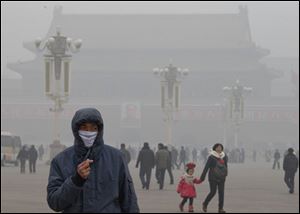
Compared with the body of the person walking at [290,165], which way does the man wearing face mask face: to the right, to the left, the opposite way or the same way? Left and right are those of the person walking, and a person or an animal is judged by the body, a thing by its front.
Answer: the opposite way

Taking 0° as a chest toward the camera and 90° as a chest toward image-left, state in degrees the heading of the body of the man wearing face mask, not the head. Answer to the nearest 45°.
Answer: approximately 0°

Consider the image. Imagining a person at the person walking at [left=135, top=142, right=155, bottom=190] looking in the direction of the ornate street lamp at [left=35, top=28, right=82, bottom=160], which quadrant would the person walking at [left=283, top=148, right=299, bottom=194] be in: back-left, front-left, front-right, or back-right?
back-right

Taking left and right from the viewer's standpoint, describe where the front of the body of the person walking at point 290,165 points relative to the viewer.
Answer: facing away from the viewer

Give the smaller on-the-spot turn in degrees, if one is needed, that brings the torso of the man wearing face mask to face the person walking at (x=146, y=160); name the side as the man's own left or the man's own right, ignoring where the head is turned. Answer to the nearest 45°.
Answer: approximately 180°
